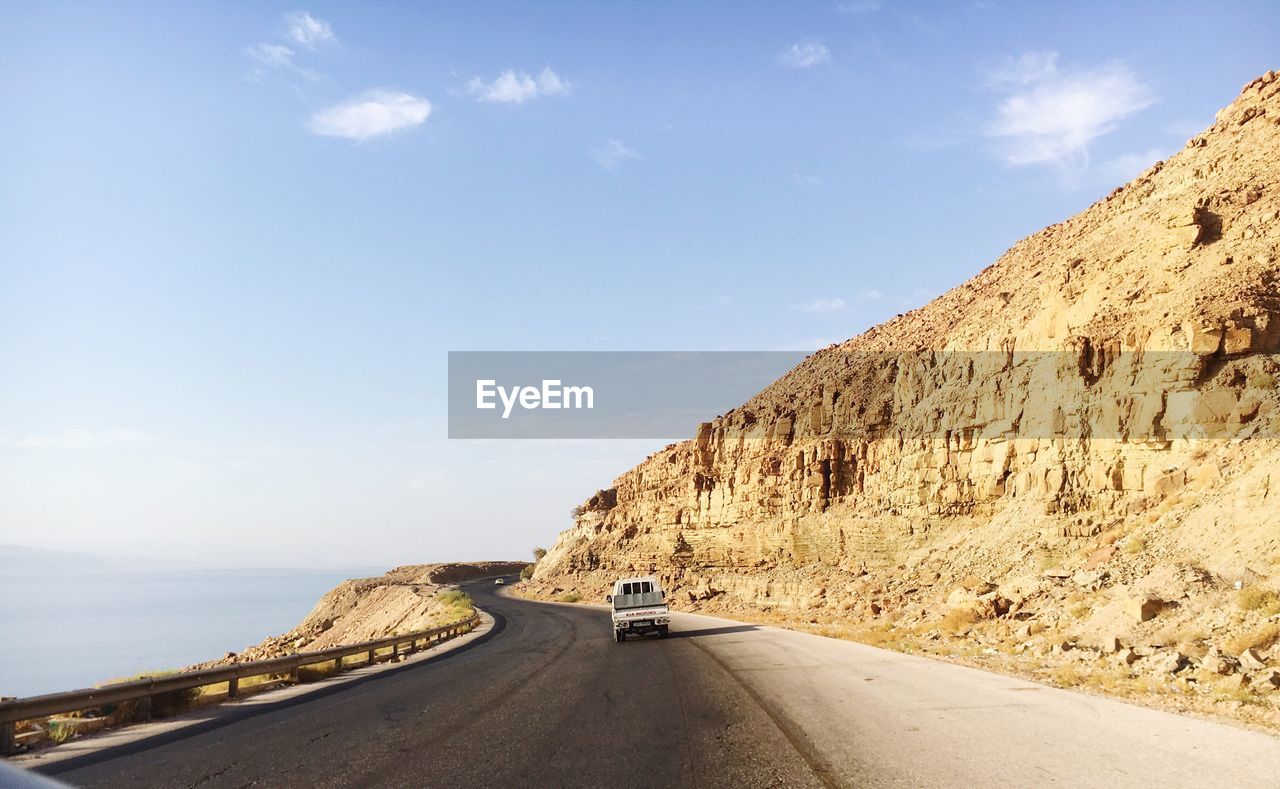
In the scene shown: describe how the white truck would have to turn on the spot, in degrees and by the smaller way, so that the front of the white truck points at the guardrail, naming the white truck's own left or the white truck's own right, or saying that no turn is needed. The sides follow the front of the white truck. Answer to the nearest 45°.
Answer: approximately 135° to the white truck's own left

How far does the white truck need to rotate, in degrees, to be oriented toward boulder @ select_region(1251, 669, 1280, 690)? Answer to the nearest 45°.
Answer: approximately 135° to its right

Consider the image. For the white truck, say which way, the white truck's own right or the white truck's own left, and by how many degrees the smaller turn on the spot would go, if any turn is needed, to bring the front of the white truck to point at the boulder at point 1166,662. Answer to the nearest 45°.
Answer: approximately 135° to the white truck's own right

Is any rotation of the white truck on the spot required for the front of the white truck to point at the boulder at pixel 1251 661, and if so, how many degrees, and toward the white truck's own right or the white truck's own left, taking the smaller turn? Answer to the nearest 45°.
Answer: approximately 135° to the white truck's own right

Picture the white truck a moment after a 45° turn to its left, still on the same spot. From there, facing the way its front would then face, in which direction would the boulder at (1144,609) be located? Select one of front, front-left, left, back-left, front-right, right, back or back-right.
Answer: back

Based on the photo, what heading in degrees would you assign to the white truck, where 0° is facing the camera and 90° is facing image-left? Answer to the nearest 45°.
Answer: approximately 180°

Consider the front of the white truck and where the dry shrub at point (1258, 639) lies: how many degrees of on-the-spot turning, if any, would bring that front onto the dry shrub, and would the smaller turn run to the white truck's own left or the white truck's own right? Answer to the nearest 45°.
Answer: approximately 135° to the white truck's own right

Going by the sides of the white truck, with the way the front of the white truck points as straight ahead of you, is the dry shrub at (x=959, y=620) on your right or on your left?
on your right

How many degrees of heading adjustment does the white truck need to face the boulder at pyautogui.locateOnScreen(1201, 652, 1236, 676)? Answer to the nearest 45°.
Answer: approximately 135° to its right
